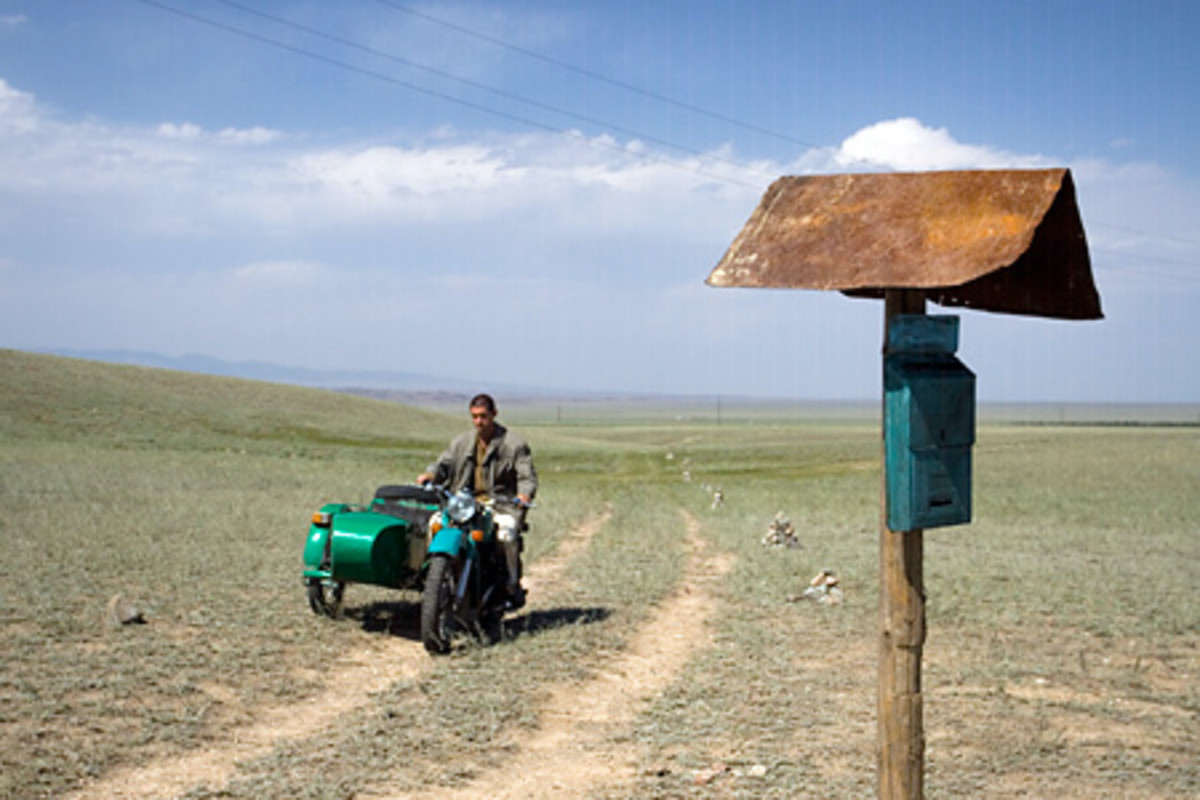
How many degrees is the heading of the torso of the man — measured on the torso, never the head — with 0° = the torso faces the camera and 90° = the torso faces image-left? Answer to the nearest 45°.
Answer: approximately 45°

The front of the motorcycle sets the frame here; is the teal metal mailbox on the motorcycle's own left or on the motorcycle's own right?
on the motorcycle's own left

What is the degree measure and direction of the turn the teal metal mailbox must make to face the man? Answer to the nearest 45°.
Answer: approximately 180°

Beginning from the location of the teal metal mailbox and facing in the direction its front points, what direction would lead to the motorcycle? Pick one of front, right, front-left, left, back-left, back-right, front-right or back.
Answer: back

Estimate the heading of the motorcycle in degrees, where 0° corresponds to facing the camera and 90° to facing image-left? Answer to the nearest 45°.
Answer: approximately 45°

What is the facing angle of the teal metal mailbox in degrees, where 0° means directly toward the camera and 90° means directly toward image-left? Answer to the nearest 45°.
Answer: approximately 315°

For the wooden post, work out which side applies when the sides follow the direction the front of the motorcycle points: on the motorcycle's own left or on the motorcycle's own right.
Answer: on the motorcycle's own left
